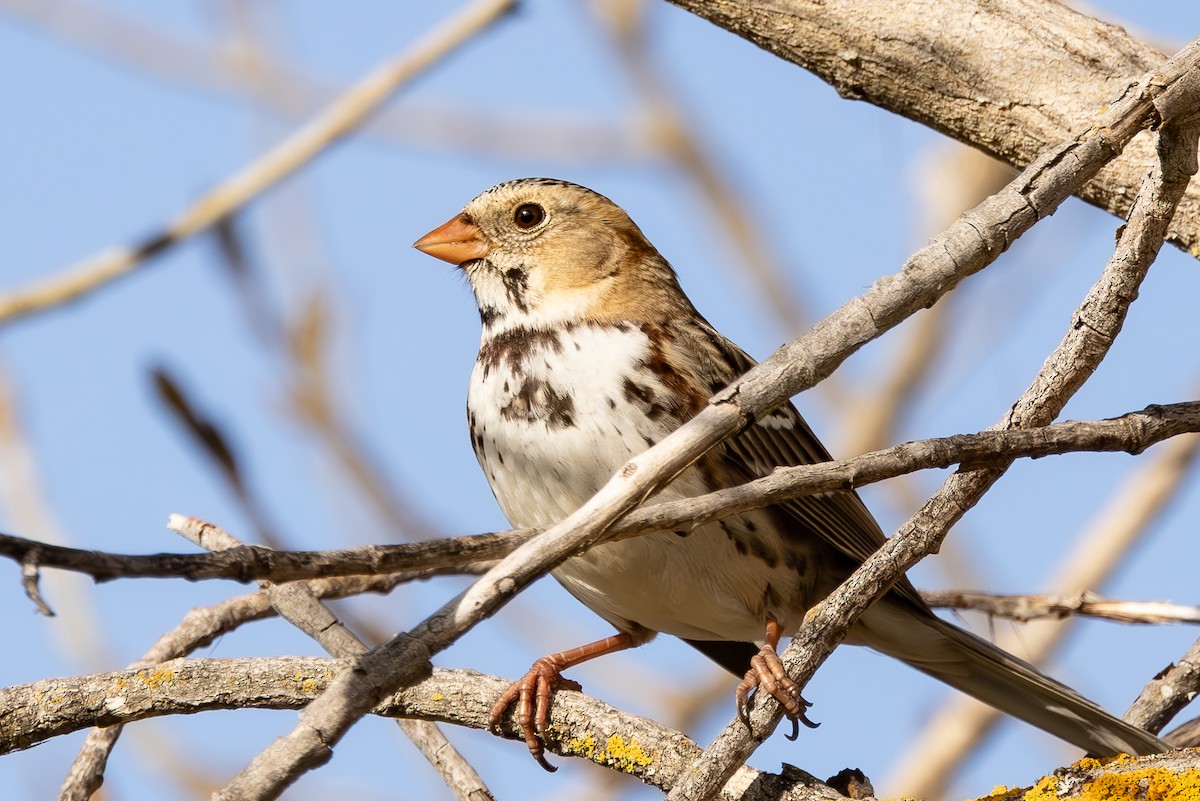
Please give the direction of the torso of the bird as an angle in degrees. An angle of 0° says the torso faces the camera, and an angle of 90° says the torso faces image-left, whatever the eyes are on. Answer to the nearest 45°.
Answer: approximately 45°
